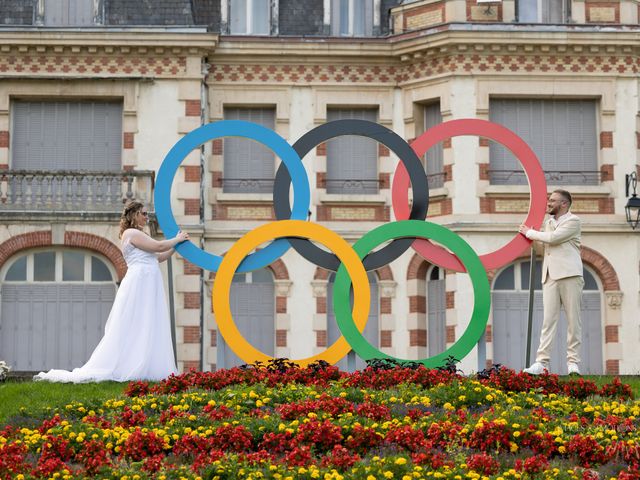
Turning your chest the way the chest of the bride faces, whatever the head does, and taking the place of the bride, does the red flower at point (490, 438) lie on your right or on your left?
on your right

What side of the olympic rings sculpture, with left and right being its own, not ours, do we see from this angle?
front

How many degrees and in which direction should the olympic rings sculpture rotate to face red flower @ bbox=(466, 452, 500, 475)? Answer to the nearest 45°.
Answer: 0° — it already faces it

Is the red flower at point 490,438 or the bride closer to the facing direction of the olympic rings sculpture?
the red flower

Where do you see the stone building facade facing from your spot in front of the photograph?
facing the viewer

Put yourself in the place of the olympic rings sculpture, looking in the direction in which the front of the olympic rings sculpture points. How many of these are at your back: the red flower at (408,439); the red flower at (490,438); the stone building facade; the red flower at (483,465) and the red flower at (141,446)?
1

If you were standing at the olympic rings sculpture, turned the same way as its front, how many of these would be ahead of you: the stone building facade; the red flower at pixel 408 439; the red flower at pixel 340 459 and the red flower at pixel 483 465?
3

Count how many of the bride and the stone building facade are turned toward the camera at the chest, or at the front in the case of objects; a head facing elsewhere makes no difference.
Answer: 1

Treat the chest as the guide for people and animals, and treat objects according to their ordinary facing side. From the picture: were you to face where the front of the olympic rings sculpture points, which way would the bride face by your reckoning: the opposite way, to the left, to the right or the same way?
to the left

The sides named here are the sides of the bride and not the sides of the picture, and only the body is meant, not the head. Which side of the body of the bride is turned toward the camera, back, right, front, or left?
right

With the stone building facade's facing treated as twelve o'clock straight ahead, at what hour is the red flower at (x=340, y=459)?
The red flower is roughly at 12 o'clock from the stone building facade.

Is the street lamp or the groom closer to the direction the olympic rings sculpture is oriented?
the groom

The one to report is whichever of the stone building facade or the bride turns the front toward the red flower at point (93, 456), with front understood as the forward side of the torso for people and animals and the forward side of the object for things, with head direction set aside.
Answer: the stone building facade

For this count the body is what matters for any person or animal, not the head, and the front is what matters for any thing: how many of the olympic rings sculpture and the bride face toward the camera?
1

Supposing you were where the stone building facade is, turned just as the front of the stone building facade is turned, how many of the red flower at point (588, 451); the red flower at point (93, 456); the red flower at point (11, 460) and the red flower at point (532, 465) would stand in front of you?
4

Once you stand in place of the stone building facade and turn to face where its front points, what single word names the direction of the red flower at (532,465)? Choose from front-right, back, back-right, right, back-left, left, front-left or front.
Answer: front

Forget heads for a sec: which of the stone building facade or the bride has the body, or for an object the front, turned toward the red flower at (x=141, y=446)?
the stone building facade

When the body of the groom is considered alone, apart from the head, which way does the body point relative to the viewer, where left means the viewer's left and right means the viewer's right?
facing the viewer and to the left of the viewer

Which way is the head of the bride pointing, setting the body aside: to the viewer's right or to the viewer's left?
to the viewer's right

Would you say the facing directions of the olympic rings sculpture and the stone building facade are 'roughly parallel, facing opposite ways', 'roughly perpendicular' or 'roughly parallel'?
roughly parallel

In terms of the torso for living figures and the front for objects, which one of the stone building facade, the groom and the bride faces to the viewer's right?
the bride
